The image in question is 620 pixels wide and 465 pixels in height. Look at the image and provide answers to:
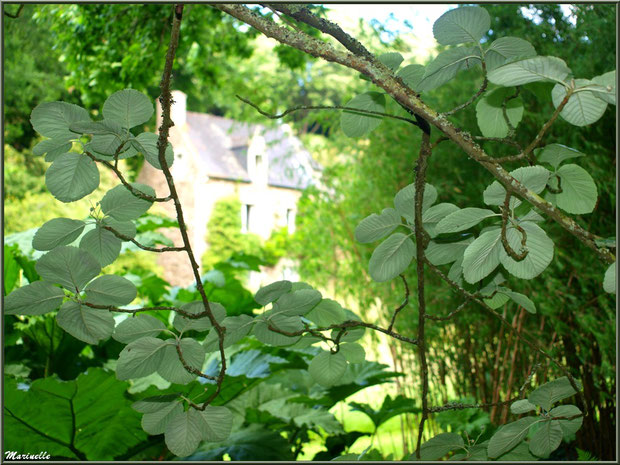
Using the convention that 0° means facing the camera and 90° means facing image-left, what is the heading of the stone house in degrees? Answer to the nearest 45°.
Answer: approximately 315°

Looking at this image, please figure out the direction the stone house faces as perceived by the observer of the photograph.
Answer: facing the viewer and to the right of the viewer
